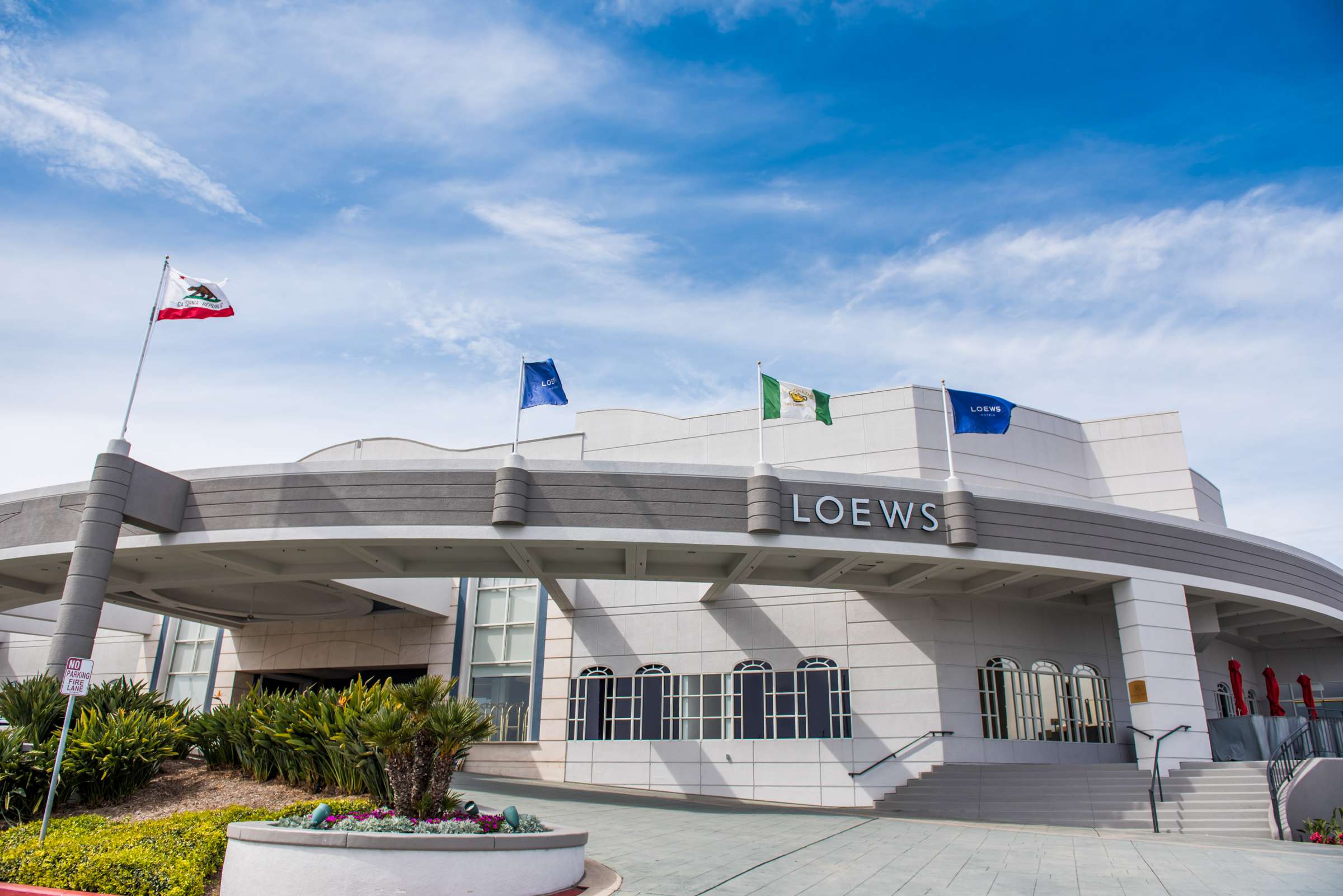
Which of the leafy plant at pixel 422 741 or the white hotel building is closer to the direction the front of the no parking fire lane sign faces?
the leafy plant

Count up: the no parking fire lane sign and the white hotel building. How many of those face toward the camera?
2

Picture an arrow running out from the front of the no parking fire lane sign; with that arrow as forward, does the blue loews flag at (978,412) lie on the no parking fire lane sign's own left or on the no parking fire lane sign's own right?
on the no parking fire lane sign's own left

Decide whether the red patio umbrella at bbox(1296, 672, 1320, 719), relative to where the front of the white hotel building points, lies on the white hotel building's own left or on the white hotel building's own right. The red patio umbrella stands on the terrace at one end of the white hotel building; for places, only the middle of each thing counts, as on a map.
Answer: on the white hotel building's own left

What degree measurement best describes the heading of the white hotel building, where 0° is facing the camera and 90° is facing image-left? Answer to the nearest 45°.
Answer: approximately 0°

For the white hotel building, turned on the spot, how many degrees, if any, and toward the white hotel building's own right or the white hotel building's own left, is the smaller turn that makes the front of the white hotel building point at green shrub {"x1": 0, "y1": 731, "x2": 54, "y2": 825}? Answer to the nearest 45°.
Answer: approximately 45° to the white hotel building's own right

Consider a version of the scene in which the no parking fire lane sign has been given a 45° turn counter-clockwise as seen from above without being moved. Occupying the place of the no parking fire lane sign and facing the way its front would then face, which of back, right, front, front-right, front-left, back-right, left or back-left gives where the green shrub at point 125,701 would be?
back-left

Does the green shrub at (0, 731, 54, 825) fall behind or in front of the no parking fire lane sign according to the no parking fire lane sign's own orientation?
behind

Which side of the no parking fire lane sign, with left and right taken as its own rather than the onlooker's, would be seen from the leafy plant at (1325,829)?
left

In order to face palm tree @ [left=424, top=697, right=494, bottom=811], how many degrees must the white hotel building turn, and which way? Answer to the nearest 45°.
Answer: approximately 45° to its right

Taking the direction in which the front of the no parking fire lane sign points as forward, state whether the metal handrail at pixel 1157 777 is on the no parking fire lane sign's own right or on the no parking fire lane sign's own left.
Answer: on the no parking fire lane sign's own left
